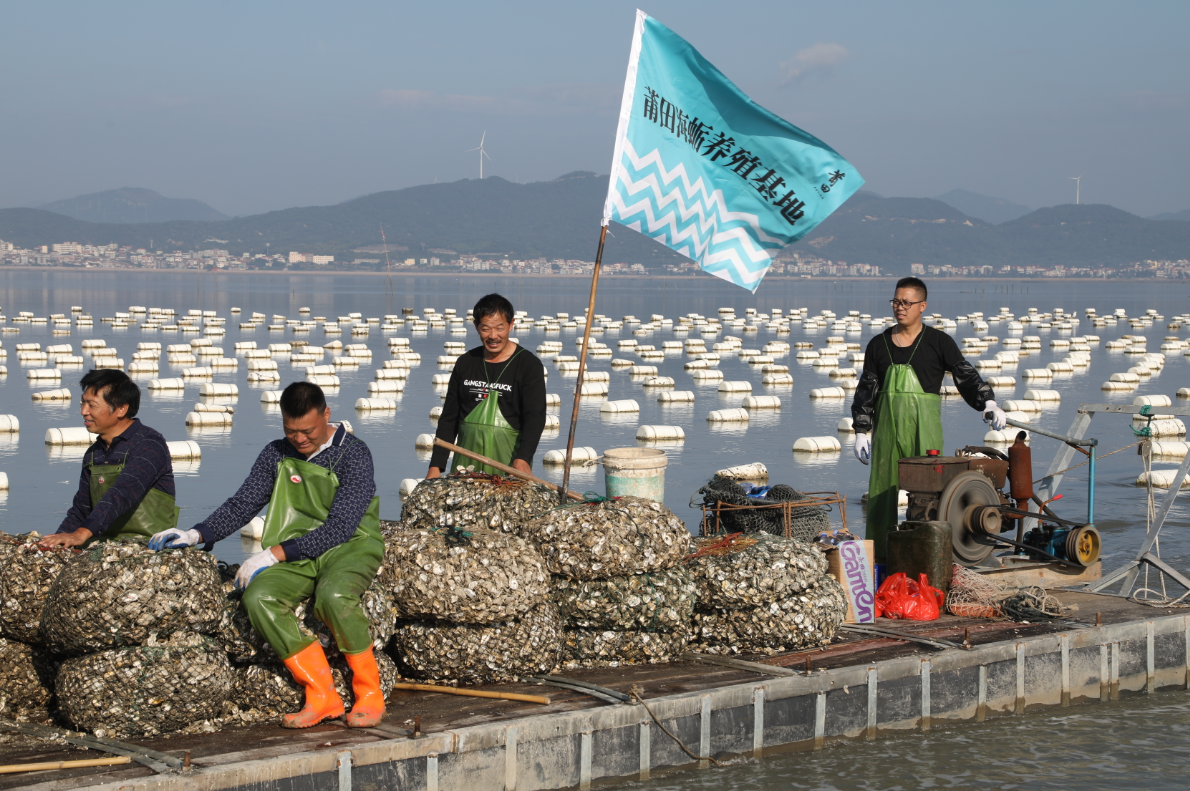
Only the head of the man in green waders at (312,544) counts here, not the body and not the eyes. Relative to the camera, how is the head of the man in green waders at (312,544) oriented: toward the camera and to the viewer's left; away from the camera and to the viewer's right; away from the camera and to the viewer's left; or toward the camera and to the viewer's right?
toward the camera and to the viewer's left

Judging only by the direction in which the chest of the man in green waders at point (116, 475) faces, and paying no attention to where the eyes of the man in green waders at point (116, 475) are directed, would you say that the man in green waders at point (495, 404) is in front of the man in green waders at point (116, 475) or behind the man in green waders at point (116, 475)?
behind

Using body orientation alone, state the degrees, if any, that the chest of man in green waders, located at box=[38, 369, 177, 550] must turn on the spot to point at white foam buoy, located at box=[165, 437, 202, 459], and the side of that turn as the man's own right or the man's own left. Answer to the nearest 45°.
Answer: approximately 135° to the man's own right

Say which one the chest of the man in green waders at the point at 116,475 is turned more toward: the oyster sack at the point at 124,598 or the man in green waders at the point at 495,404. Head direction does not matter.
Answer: the oyster sack

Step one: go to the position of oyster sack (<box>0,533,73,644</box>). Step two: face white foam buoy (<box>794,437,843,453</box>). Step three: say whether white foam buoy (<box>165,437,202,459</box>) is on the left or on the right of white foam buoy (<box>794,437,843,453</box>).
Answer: left

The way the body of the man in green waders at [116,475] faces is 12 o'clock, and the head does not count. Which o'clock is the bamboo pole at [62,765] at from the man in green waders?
The bamboo pole is roughly at 11 o'clock from the man in green waders.

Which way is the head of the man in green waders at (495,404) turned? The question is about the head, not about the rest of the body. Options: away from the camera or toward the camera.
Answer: toward the camera

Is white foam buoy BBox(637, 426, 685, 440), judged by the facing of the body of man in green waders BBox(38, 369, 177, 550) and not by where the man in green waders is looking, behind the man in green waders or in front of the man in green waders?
behind

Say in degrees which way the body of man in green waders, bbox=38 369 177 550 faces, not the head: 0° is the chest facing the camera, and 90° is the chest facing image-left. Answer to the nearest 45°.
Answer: approximately 45°

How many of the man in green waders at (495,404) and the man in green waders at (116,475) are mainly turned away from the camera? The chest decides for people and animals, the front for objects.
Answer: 0

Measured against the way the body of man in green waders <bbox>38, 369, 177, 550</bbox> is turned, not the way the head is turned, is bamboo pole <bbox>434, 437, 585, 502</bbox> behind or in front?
behind

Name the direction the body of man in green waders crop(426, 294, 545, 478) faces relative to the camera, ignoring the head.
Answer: toward the camera

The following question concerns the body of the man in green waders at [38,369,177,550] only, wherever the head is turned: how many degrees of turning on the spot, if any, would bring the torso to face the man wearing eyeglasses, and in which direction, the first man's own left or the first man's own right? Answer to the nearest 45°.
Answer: approximately 135° to the first man's own left

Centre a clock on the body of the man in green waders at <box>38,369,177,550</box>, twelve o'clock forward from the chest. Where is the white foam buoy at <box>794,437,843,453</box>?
The white foam buoy is roughly at 6 o'clock from the man in green waders.

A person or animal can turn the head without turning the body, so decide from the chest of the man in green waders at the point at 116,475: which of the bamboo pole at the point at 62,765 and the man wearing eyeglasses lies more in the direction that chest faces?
the bamboo pole
